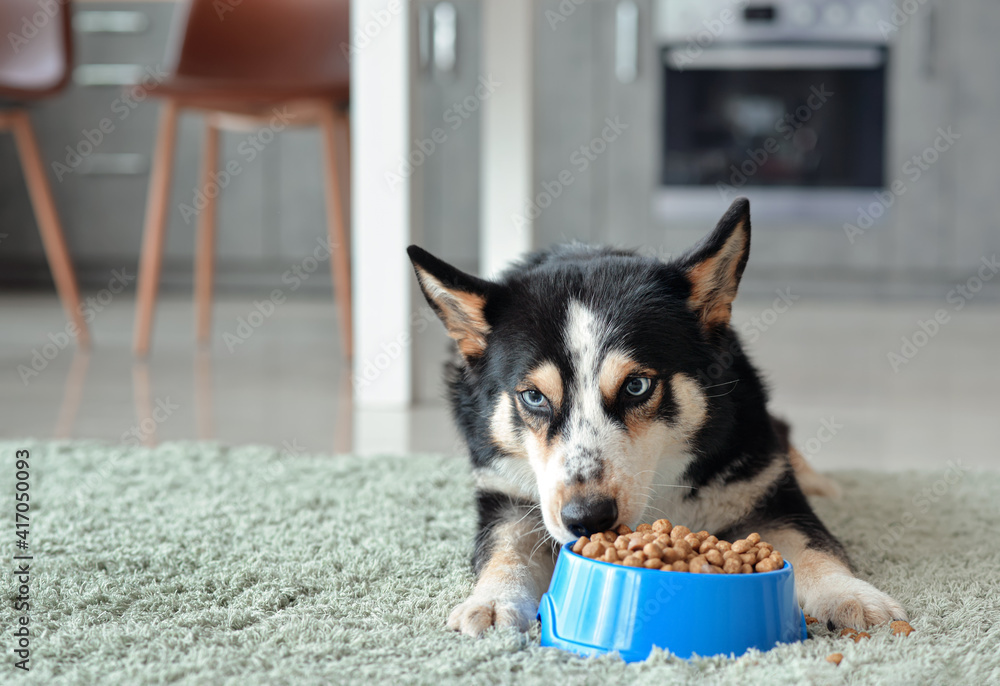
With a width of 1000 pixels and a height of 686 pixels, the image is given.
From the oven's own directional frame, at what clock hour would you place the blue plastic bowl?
The blue plastic bowl is roughly at 12 o'clock from the oven.

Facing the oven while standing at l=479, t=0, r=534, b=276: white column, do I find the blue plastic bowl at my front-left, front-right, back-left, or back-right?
back-right
